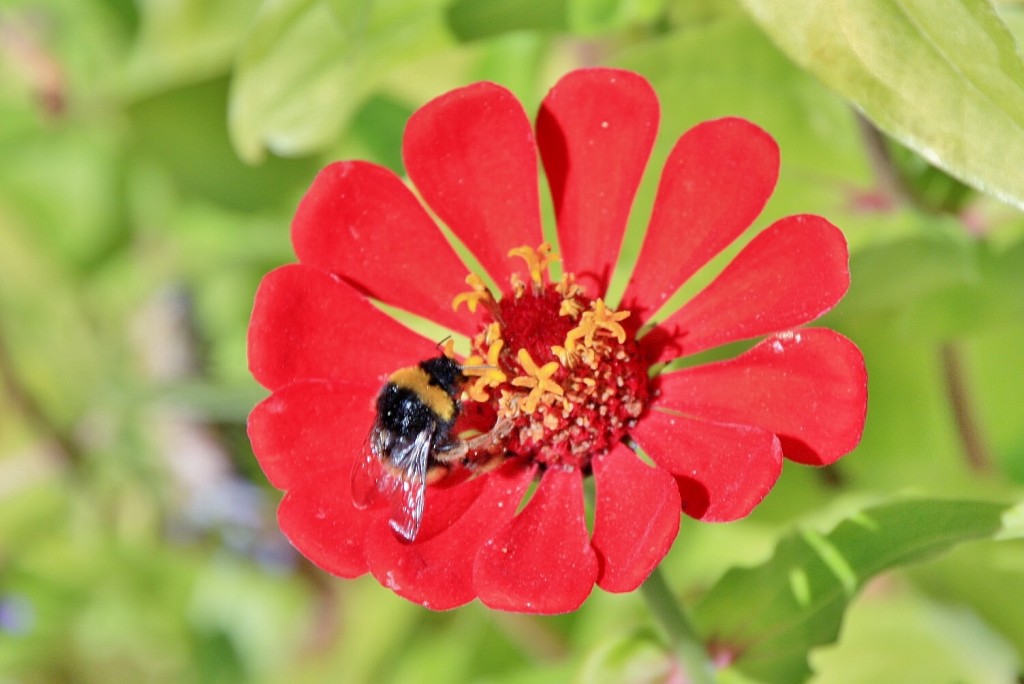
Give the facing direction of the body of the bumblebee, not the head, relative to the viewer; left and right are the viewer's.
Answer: facing away from the viewer and to the right of the viewer

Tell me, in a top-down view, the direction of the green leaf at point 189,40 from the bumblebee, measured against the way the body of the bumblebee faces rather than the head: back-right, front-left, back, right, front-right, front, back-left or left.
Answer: front-left
